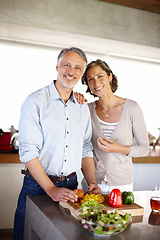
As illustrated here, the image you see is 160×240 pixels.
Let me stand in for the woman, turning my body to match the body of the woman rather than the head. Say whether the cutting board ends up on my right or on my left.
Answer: on my left

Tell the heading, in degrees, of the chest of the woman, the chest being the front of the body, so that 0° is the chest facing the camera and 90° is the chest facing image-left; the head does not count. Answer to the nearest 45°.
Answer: approximately 45°

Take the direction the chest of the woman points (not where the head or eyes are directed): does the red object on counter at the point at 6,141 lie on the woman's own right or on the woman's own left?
on the woman's own right

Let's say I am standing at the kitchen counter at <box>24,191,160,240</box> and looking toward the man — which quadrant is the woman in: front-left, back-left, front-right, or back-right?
front-right

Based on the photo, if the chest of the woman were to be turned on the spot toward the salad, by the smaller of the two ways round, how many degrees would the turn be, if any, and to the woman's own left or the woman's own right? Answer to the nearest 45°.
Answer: approximately 45° to the woman's own left

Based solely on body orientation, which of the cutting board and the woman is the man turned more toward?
the cutting board

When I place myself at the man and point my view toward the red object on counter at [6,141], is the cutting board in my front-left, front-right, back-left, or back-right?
back-right

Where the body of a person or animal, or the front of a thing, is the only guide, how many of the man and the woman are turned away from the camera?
0

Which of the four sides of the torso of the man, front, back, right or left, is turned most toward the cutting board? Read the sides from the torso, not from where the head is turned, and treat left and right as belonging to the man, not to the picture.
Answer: front

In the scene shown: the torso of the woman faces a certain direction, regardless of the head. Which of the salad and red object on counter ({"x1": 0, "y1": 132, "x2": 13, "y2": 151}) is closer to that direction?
the salad

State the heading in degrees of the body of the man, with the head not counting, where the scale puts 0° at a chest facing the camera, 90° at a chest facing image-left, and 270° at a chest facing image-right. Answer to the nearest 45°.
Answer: approximately 315°

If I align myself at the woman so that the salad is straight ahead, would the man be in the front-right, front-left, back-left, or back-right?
front-right
